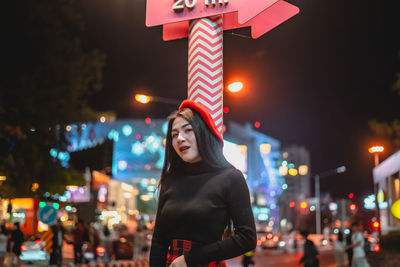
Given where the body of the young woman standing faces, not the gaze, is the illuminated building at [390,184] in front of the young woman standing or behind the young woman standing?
behind

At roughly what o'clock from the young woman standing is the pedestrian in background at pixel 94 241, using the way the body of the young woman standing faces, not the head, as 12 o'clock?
The pedestrian in background is roughly at 4 o'clock from the young woman standing.

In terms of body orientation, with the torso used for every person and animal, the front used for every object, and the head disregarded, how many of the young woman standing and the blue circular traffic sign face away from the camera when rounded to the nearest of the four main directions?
0

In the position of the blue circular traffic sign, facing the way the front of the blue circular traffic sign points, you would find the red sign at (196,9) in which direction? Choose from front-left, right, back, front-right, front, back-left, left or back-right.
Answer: front

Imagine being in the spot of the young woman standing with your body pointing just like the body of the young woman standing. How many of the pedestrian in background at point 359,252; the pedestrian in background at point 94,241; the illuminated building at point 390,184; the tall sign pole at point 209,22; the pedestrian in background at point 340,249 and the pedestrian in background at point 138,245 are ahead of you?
0

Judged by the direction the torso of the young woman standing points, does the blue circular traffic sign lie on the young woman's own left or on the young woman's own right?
on the young woman's own right

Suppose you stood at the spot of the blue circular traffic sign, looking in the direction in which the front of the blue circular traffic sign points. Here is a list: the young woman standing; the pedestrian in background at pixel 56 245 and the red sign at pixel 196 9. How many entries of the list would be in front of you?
2

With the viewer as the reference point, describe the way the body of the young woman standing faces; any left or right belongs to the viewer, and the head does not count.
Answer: facing the viewer and to the left of the viewer

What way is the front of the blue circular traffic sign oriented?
toward the camera

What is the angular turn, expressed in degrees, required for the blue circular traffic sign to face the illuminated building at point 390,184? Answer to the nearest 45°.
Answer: approximately 90° to its left

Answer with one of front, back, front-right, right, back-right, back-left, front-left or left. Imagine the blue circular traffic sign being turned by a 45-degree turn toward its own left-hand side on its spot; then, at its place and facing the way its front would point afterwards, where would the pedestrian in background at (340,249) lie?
front-left

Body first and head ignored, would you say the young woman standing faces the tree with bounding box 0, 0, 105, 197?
no

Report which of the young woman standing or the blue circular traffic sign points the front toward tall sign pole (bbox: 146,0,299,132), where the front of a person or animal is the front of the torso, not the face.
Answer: the blue circular traffic sign

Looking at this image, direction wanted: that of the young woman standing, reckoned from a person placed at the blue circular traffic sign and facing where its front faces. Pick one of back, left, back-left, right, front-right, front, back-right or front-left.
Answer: front

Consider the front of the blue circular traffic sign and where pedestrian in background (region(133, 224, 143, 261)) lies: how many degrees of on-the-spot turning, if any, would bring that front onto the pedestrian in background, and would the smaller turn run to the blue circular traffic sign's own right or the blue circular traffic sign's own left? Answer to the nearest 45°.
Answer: approximately 135° to the blue circular traffic sign's own left

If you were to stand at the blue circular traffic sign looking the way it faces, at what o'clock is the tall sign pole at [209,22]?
The tall sign pole is roughly at 12 o'clock from the blue circular traffic sign.

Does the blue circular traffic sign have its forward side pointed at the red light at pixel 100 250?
no
